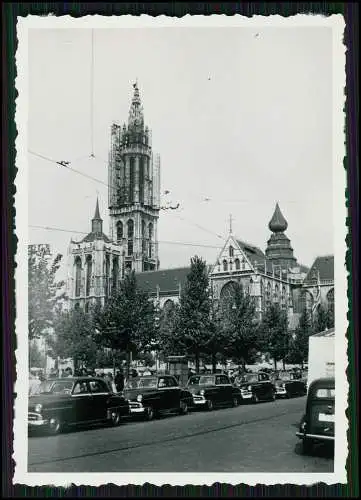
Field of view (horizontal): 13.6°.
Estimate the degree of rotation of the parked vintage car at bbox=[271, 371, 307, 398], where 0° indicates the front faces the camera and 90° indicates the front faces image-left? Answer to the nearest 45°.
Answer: approximately 45°

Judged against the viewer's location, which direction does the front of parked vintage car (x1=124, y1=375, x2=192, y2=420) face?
facing the viewer and to the left of the viewer
